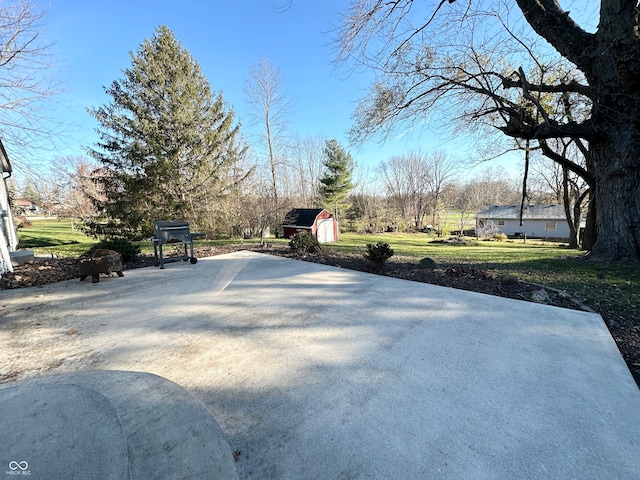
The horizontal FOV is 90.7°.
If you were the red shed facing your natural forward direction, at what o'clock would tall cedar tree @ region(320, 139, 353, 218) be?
The tall cedar tree is roughly at 8 o'clock from the red shed.

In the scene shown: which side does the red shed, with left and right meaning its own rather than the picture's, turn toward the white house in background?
left

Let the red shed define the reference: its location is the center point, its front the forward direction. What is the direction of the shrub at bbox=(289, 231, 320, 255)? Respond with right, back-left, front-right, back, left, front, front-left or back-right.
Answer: front-right

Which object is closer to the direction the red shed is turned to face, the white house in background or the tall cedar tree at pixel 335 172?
the white house in background

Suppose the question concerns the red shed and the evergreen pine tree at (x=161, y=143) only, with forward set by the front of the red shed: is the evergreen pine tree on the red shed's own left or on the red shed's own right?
on the red shed's own right

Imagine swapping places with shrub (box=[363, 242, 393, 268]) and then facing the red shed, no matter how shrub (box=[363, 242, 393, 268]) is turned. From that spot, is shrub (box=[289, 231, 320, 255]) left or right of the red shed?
left

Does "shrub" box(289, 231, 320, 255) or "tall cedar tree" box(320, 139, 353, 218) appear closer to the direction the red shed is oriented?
the shrub

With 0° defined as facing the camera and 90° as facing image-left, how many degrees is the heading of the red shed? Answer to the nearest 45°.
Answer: approximately 315°

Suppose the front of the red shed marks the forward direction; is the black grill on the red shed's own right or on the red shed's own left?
on the red shed's own right

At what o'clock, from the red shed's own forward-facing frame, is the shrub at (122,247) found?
The shrub is roughly at 2 o'clock from the red shed.

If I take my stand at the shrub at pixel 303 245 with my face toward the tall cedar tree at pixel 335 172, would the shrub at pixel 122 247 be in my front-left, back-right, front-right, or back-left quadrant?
back-left
